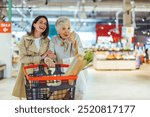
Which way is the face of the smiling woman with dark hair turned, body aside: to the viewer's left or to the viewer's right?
to the viewer's right

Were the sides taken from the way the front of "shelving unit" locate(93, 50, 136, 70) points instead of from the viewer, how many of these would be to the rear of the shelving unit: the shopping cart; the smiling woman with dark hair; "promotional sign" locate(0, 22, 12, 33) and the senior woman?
0

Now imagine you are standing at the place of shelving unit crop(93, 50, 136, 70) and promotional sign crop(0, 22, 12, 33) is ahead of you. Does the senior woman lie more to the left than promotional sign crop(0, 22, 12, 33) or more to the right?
left

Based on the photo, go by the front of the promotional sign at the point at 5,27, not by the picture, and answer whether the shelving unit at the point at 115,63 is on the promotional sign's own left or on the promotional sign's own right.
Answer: on the promotional sign's own left

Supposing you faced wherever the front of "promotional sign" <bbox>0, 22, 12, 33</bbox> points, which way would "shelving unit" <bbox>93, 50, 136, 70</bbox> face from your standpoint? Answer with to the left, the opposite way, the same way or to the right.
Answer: the same way

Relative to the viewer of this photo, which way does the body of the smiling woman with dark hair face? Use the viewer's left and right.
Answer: facing the viewer and to the right of the viewer

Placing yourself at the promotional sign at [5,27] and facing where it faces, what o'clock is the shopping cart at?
The shopping cart is roughly at 12 o'clock from the promotional sign.

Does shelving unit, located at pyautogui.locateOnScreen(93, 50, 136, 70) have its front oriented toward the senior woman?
yes

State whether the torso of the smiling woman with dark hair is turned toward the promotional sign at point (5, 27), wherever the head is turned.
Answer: no

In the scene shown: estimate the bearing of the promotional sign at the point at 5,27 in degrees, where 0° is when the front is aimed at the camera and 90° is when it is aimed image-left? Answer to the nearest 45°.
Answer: approximately 0°

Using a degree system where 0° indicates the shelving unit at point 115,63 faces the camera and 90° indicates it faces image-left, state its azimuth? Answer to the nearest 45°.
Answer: approximately 0°

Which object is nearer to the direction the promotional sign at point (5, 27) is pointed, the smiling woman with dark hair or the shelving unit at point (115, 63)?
the smiling woman with dark hair

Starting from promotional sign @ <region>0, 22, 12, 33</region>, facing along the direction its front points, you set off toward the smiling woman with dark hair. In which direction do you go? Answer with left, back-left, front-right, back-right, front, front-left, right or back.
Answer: front

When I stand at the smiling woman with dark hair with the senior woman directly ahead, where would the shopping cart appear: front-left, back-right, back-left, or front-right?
front-right

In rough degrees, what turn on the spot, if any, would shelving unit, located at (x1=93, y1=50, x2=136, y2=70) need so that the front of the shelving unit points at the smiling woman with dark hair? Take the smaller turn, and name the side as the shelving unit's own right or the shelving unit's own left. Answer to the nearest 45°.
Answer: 0° — it already faces them
